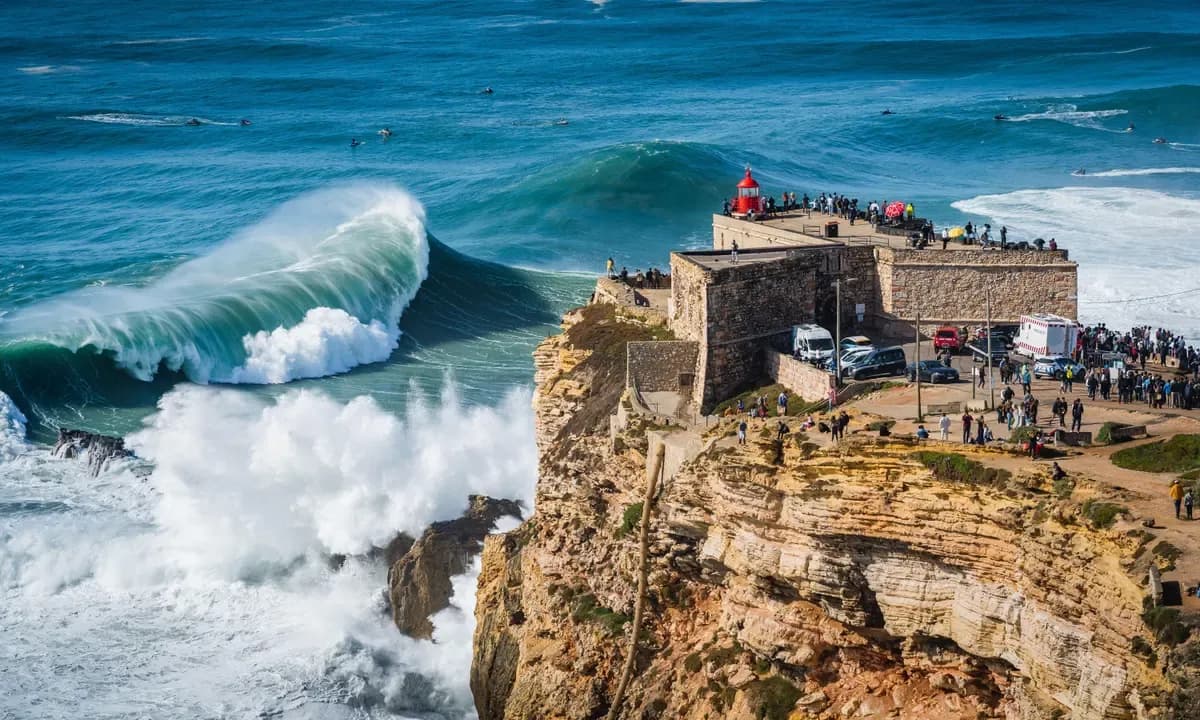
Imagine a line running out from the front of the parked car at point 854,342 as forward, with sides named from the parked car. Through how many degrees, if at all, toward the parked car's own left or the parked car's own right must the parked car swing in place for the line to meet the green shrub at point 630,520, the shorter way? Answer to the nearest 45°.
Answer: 0° — it already faces it

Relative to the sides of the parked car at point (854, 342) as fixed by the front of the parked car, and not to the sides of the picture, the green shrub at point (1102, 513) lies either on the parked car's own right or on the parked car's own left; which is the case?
on the parked car's own left

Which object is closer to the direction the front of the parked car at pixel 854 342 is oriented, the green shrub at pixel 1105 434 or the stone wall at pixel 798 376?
the stone wall
